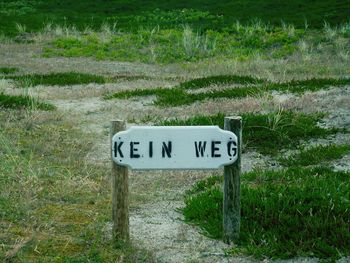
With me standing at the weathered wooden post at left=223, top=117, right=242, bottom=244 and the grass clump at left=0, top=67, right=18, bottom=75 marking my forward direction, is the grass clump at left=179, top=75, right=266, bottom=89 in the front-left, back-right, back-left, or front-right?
front-right

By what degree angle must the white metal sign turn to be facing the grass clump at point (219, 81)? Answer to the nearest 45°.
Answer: approximately 180°

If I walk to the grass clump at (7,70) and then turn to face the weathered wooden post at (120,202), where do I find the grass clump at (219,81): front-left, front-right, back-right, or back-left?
front-left

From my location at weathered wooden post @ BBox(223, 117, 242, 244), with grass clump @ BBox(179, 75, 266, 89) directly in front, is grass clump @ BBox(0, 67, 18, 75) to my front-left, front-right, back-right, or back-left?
front-left

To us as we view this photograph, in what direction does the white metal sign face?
facing the viewer

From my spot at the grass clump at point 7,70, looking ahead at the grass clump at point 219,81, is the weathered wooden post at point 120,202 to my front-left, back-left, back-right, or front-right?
front-right
